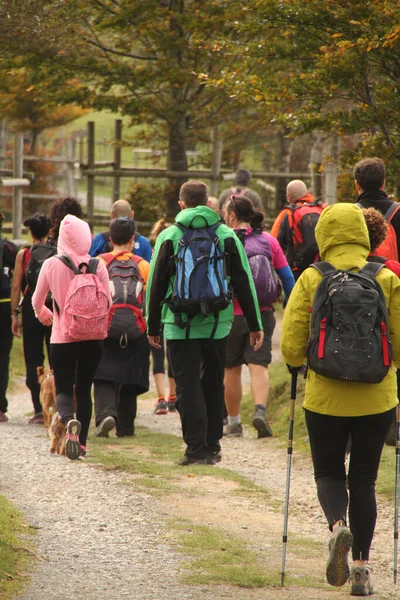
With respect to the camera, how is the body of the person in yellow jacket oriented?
away from the camera

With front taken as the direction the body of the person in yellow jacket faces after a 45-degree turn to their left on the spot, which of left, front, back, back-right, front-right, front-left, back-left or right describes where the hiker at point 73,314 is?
front

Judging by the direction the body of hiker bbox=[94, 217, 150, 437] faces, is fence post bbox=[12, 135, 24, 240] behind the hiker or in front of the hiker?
in front

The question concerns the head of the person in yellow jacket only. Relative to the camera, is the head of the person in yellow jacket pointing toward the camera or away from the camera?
away from the camera

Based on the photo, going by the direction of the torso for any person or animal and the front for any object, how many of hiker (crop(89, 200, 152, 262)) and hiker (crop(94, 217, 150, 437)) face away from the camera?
2

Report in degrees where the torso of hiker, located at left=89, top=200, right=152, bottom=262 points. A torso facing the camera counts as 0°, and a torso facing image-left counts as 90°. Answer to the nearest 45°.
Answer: approximately 180°

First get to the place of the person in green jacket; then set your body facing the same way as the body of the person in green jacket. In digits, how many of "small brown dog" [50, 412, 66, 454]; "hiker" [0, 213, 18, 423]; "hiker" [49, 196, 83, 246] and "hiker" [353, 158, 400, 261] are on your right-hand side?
1

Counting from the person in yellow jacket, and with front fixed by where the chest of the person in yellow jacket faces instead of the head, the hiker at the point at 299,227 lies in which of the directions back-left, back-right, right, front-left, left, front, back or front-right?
front

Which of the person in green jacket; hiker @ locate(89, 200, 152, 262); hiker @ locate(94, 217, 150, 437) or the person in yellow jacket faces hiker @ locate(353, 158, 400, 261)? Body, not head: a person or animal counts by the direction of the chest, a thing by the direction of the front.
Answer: the person in yellow jacket

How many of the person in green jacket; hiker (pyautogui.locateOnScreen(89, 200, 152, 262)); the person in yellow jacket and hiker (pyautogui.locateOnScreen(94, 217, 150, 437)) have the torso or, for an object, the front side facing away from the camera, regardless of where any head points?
4

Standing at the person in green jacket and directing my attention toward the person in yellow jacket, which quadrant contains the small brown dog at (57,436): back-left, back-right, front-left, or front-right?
back-right

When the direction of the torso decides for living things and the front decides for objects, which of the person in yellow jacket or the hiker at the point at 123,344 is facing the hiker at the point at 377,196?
the person in yellow jacket

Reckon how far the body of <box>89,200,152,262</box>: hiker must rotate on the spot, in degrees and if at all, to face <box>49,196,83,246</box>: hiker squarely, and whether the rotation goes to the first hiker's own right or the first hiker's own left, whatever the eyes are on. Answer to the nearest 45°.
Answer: approximately 135° to the first hiker's own left

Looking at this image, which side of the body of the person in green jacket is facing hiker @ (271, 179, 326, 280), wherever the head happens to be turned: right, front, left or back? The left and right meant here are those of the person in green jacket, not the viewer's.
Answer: front

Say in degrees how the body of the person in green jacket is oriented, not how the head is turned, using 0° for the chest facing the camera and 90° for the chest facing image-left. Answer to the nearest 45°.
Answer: approximately 180°

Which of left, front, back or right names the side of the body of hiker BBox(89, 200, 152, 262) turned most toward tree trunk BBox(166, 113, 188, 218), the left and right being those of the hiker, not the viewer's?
front

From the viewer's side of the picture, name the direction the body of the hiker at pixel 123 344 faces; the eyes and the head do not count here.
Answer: away from the camera

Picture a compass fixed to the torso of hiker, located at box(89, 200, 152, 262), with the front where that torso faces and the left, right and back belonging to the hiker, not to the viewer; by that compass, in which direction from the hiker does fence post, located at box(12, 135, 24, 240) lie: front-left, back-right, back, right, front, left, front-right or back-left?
front

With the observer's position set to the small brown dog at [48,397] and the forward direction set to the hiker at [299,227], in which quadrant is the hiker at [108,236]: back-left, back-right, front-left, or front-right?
front-left

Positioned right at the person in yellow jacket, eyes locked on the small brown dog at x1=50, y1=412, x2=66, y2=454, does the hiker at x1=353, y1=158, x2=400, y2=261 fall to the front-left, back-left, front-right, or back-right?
front-right
